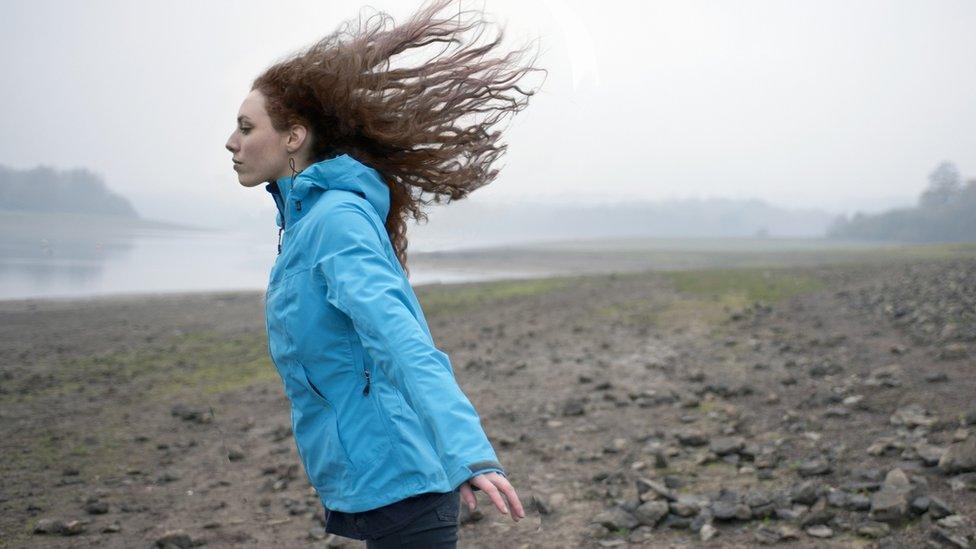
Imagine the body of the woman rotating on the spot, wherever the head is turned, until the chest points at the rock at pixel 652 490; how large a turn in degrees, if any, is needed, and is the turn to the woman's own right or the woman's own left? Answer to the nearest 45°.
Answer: approximately 135° to the woman's own right

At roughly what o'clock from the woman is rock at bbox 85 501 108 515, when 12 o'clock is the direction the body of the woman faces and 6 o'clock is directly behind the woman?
The rock is roughly at 2 o'clock from the woman.

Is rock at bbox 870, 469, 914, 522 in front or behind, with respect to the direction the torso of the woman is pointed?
behind

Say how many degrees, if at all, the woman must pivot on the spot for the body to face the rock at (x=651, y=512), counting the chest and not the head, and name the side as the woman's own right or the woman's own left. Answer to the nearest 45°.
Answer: approximately 135° to the woman's own right

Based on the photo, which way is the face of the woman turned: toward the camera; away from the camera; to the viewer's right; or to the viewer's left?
to the viewer's left

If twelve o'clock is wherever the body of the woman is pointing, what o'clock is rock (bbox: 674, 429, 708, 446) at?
The rock is roughly at 4 o'clock from the woman.

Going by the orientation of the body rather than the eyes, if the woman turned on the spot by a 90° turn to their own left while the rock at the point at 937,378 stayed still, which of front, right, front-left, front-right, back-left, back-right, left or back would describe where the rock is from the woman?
back-left

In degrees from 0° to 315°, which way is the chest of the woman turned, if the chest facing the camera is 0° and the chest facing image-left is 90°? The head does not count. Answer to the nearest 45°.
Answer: approximately 90°
